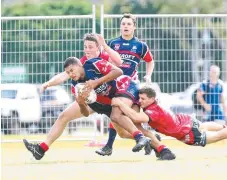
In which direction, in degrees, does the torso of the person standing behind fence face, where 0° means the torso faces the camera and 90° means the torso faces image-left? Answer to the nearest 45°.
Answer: approximately 0°

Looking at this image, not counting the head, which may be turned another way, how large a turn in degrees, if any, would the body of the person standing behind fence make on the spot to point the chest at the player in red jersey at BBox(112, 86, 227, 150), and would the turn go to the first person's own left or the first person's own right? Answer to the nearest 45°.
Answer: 0° — they already face them
